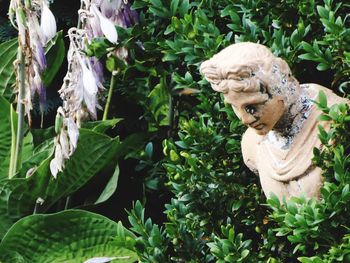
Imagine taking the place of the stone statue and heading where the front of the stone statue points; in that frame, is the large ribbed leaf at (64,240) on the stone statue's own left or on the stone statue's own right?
on the stone statue's own right

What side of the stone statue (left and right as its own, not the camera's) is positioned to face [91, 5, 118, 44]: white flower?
right

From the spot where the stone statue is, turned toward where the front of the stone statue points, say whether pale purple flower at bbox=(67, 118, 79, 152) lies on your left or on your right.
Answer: on your right

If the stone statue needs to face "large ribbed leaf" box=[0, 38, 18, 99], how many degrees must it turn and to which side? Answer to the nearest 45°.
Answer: approximately 90° to its right

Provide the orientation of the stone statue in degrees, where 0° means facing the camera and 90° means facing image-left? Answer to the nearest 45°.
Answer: approximately 45°

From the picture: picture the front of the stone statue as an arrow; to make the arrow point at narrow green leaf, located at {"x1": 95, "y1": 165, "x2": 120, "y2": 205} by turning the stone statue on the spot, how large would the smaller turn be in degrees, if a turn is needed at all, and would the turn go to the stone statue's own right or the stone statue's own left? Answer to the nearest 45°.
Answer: approximately 90° to the stone statue's own right

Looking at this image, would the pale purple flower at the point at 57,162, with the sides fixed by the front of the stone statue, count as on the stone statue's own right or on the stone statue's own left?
on the stone statue's own right
